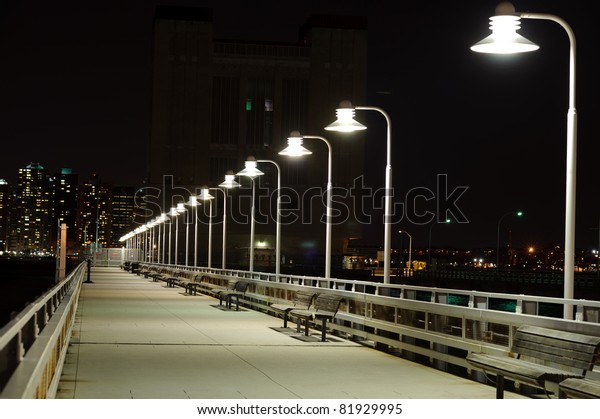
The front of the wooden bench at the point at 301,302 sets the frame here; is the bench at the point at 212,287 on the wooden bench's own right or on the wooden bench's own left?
on the wooden bench's own right

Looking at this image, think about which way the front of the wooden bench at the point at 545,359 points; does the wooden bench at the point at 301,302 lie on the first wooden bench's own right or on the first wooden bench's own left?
on the first wooden bench's own right

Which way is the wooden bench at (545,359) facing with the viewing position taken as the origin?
facing the viewer and to the left of the viewer

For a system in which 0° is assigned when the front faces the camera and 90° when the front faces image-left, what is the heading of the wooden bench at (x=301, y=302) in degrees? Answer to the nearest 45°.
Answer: approximately 45°

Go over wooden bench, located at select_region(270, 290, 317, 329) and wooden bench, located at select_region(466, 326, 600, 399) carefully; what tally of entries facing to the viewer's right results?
0

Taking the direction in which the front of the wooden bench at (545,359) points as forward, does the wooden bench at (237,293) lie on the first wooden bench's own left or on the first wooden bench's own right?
on the first wooden bench's own right

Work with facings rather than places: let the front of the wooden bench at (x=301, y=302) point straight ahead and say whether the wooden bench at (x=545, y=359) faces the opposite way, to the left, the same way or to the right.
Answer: the same way

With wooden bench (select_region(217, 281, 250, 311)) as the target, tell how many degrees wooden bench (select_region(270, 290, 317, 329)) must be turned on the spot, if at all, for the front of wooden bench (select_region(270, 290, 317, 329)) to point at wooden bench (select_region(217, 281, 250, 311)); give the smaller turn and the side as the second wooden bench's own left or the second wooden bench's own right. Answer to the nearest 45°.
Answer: approximately 135° to the second wooden bench's own right
